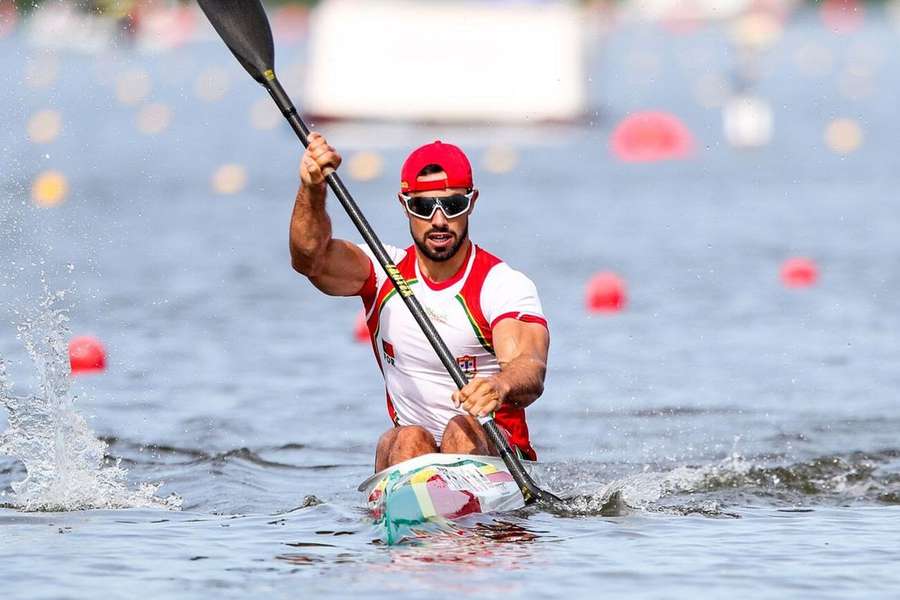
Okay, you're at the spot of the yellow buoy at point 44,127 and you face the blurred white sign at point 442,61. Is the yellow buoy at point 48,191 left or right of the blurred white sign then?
right

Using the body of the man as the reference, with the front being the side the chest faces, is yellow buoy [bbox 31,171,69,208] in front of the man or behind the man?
behind

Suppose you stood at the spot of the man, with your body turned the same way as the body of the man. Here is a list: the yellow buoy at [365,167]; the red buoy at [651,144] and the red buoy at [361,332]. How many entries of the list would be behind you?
3

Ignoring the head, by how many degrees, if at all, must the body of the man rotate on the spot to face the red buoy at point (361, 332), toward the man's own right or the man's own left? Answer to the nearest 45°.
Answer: approximately 180°

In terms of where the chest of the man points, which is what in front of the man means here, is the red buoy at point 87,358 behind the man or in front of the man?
behind

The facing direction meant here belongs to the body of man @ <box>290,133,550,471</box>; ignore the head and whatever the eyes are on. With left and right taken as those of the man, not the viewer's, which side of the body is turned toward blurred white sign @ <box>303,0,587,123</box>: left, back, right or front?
back

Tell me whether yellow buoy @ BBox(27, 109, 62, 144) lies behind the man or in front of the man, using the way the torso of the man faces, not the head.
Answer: behind

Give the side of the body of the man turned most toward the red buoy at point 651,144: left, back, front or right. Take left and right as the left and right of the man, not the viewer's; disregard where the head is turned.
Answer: back

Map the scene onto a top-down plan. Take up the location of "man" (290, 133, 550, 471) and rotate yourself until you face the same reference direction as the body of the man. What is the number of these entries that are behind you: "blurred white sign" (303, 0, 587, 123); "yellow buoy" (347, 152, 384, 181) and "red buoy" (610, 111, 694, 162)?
3

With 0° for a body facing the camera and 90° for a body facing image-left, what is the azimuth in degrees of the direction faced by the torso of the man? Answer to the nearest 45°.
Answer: approximately 0°

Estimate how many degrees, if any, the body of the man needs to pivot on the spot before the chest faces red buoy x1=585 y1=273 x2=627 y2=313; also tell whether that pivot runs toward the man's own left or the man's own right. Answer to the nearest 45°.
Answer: approximately 180°

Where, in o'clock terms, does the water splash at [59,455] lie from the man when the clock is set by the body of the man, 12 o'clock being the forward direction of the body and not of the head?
The water splash is roughly at 4 o'clock from the man.
